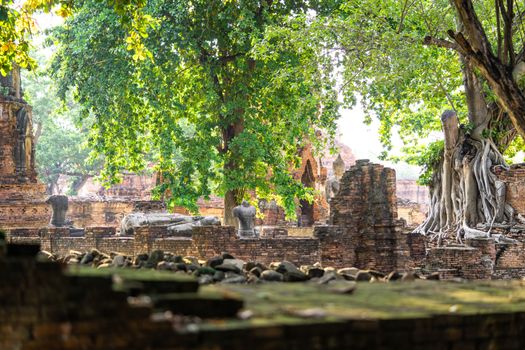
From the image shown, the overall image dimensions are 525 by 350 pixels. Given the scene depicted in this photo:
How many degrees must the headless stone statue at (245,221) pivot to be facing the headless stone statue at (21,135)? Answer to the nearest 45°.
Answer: approximately 135° to its right

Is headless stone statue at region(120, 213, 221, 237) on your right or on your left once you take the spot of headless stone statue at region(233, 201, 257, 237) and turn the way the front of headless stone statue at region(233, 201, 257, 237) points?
on your right

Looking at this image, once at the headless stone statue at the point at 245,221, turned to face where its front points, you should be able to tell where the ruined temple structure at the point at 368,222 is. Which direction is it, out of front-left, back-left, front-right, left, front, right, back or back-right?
front-left

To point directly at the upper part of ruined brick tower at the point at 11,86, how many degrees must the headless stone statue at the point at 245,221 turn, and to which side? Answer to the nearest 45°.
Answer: approximately 135° to its right

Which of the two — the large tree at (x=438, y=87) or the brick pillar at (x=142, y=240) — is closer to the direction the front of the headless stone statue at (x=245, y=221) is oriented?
the brick pillar

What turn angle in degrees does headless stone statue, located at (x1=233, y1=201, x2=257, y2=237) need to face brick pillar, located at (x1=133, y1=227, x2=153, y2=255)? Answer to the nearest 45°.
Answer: approximately 90° to its right

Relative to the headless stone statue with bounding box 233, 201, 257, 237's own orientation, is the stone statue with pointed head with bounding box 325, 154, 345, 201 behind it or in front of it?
behind
